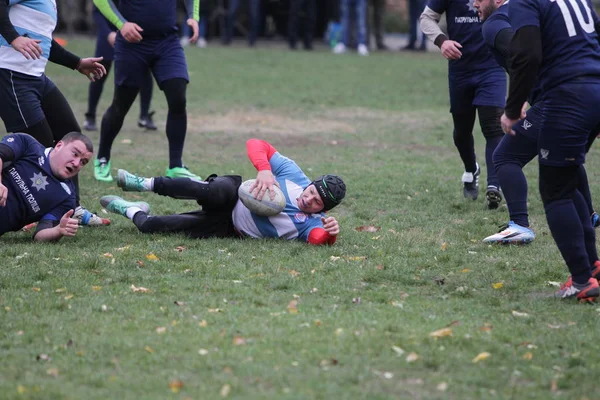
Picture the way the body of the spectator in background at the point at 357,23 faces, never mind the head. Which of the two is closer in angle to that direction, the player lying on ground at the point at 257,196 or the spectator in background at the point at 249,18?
the player lying on ground

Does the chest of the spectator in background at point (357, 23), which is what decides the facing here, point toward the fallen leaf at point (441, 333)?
yes

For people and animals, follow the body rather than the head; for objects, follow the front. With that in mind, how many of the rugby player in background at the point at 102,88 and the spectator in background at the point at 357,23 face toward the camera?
2

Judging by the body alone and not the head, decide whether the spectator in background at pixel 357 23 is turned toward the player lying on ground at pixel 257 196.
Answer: yes

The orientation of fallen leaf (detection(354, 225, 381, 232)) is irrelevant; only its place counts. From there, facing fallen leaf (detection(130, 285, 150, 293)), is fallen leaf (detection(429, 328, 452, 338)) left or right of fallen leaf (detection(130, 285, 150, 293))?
left

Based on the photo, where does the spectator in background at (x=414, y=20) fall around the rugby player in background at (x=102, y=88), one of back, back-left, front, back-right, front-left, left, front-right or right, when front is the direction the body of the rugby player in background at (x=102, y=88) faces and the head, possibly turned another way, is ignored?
back-left

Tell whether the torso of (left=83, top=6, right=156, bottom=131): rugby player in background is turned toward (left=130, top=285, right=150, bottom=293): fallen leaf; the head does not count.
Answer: yes

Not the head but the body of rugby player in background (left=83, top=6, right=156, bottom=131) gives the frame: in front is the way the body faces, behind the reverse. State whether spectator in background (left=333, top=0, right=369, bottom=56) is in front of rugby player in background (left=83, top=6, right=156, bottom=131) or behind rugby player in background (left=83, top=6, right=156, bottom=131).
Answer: behind
